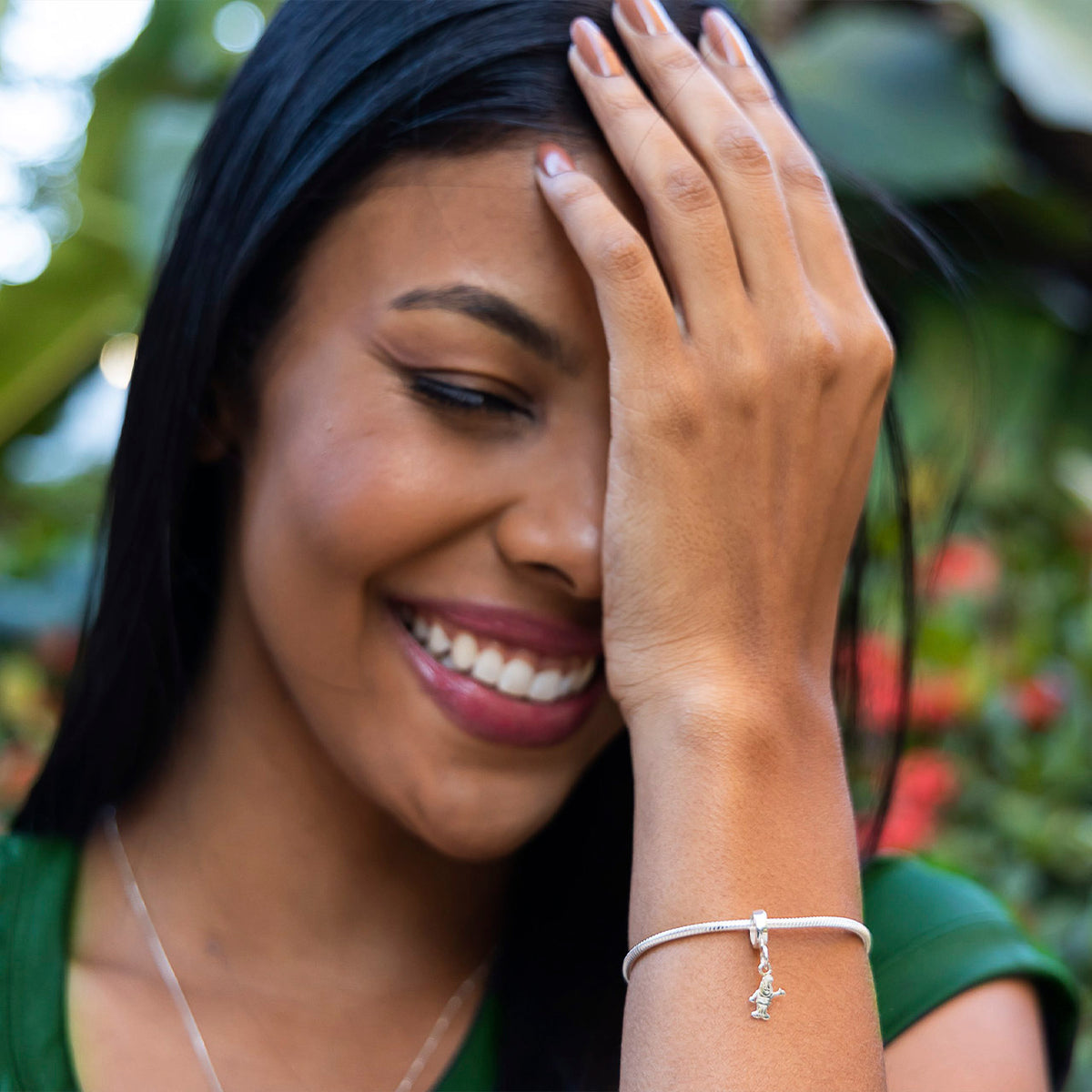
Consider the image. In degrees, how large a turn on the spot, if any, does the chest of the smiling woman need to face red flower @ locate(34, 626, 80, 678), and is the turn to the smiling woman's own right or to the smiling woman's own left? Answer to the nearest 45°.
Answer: approximately 135° to the smiling woman's own right

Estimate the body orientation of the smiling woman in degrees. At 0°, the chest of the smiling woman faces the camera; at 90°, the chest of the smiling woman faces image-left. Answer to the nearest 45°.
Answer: approximately 0°

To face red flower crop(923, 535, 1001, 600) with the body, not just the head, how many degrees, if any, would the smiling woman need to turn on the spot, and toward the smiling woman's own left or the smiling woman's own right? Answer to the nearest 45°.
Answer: approximately 135° to the smiling woman's own left
